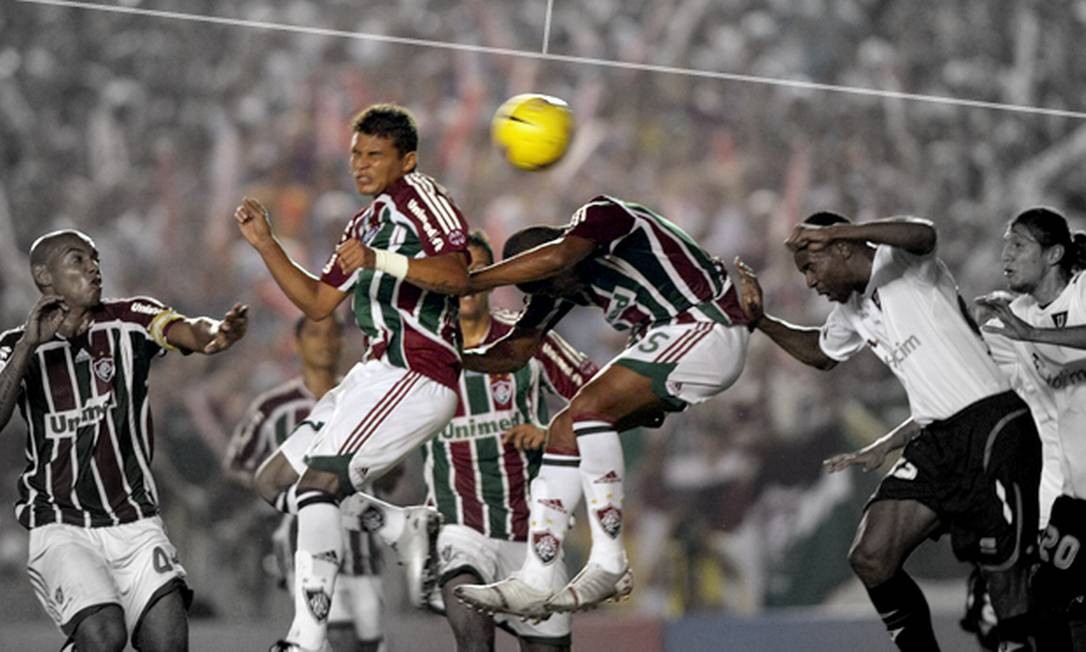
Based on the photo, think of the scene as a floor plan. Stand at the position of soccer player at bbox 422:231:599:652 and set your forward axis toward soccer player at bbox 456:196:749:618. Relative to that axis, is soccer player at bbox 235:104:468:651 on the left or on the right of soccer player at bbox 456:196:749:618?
right

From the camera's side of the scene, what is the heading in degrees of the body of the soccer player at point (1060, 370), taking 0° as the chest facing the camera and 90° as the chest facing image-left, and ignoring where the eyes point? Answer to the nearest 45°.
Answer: approximately 45°

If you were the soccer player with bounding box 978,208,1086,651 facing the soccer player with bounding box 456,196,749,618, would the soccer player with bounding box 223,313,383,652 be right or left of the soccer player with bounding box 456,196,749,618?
right

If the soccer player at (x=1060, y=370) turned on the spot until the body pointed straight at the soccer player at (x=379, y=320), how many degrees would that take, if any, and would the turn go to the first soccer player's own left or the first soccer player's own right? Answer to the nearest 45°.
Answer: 0° — they already face them

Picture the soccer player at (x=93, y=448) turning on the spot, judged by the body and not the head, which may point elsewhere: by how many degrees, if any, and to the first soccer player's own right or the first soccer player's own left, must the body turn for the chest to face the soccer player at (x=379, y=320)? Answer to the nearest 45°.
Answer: approximately 45° to the first soccer player's own left

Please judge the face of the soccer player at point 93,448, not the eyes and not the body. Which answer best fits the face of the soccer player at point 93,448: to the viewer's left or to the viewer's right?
to the viewer's right

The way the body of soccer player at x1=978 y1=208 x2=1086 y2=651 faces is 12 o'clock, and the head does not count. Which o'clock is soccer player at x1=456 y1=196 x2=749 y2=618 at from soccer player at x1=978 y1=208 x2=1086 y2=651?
soccer player at x1=456 y1=196 x2=749 y2=618 is roughly at 12 o'clock from soccer player at x1=978 y1=208 x2=1086 y2=651.

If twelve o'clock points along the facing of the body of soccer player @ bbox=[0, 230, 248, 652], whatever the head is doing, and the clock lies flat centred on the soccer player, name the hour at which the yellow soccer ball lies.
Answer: The yellow soccer ball is roughly at 10 o'clock from the soccer player.

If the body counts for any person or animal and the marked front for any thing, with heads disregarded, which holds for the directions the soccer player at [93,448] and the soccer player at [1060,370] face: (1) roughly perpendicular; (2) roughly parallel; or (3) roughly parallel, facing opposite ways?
roughly perpendicular

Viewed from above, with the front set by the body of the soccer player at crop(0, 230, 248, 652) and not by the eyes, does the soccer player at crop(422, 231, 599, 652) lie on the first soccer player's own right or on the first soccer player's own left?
on the first soccer player's own left
